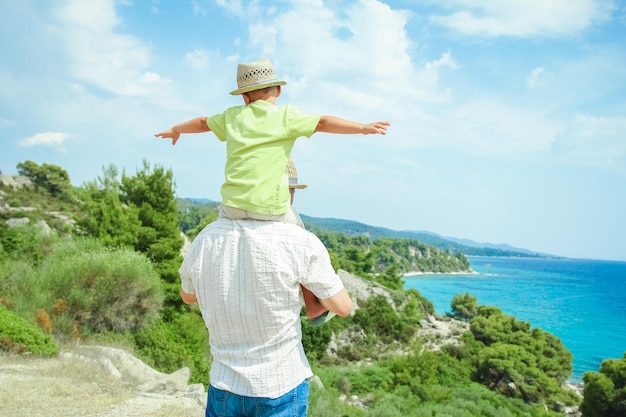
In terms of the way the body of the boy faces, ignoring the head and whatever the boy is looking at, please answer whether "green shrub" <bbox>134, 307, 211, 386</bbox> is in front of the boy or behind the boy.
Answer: in front

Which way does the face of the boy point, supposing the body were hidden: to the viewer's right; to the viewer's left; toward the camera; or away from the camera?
away from the camera

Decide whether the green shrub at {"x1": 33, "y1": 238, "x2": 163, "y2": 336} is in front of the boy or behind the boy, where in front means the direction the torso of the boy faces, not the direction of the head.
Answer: in front

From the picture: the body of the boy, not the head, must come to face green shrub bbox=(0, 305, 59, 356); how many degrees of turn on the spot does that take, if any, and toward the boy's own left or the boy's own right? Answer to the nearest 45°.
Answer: approximately 45° to the boy's own left

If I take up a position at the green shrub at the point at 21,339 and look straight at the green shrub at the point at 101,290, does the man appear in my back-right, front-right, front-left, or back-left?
back-right

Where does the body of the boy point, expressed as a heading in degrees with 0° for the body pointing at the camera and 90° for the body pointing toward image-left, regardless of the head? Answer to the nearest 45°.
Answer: approximately 180°
